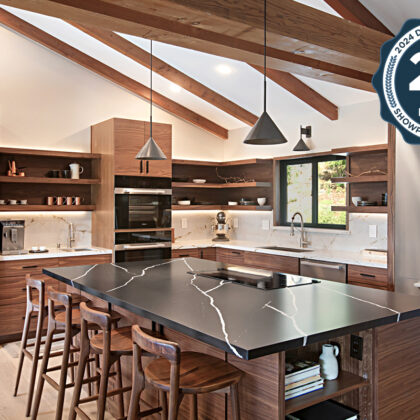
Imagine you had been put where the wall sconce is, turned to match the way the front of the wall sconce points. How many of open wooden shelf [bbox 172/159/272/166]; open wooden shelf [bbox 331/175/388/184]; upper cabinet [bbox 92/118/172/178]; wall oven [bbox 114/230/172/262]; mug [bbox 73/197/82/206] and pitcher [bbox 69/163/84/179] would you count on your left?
1

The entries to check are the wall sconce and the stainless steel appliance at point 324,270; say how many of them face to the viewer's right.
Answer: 0

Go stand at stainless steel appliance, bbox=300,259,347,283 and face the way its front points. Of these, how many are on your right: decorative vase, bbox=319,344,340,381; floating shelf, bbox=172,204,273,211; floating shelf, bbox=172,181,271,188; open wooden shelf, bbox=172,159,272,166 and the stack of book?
3

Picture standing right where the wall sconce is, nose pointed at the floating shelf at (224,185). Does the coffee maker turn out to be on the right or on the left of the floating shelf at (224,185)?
left

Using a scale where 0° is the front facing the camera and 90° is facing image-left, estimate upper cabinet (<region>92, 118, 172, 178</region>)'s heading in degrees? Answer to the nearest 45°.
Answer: approximately 315°

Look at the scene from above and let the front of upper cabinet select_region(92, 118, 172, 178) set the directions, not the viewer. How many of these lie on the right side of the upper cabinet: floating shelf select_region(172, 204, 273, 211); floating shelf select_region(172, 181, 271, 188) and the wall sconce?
0

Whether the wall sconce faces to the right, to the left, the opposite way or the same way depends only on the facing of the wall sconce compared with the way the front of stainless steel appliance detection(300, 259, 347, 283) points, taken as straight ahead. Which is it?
the same way

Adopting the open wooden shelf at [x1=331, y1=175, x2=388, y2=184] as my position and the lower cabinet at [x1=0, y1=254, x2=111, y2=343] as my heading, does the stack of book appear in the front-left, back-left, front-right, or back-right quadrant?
front-left

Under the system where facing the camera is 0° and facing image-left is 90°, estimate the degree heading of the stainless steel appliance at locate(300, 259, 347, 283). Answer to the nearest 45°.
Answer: approximately 45°

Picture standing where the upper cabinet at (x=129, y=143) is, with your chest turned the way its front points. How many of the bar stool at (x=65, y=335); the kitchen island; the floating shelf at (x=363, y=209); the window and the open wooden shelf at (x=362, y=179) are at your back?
0

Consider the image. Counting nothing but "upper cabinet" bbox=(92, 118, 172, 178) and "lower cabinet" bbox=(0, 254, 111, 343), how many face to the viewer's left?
0

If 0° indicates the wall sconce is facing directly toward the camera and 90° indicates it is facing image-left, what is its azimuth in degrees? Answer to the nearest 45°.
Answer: approximately 45°

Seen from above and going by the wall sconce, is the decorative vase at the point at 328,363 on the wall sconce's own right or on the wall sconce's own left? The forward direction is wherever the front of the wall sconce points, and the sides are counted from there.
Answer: on the wall sconce's own left

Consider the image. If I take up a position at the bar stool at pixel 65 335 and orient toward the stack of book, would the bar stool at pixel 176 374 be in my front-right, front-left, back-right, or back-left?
front-right
